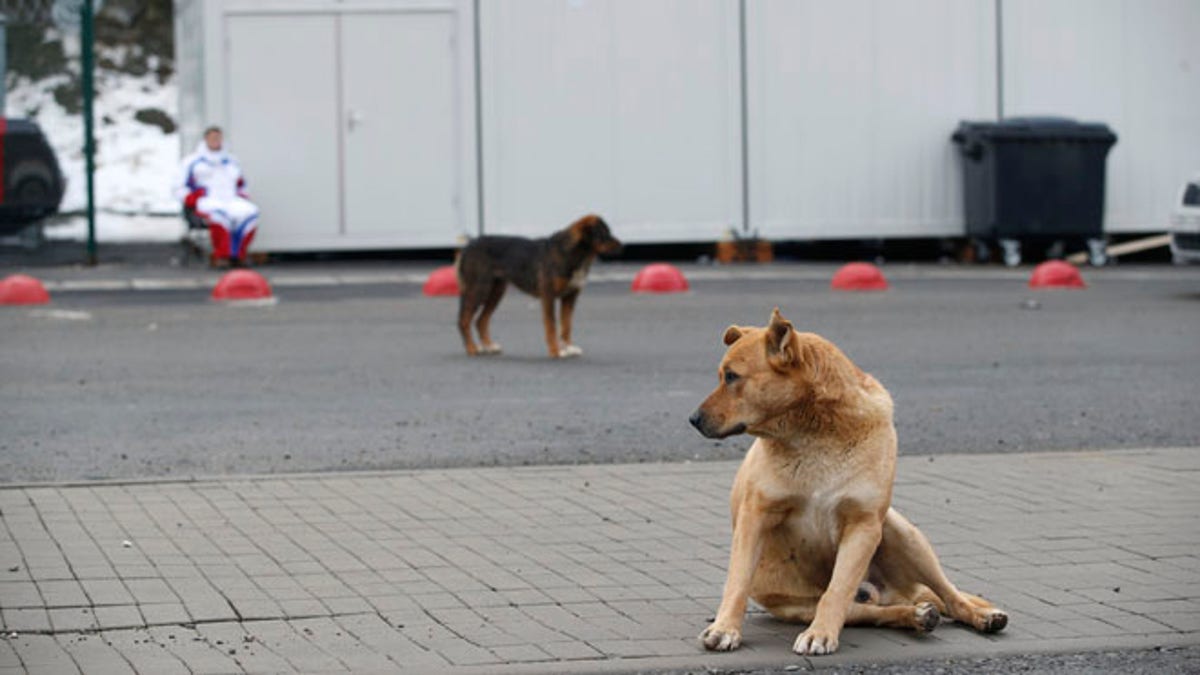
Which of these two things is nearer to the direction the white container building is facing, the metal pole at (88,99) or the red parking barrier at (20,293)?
the red parking barrier

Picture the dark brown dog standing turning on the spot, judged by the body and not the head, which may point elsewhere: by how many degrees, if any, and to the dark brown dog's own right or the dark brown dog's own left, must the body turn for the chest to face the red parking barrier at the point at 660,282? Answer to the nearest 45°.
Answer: approximately 90° to the dark brown dog's own left

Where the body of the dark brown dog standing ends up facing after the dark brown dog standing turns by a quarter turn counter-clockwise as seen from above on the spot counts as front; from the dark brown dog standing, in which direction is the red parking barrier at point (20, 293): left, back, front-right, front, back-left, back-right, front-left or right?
front-left

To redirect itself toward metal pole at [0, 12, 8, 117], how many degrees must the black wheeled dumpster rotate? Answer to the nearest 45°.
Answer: approximately 90° to its right

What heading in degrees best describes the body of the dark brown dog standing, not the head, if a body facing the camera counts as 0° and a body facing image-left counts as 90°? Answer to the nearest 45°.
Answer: approximately 270°

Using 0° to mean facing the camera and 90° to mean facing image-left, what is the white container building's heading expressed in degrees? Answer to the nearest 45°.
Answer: approximately 0°

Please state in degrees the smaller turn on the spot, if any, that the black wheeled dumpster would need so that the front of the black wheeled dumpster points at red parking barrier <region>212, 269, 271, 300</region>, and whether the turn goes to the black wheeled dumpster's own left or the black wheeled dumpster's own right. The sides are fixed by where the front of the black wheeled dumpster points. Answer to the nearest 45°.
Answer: approximately 45° to the black wheeled dumpster's own right

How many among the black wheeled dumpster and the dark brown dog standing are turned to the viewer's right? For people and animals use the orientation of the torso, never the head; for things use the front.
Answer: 1

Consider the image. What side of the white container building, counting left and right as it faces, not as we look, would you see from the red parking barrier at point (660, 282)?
front

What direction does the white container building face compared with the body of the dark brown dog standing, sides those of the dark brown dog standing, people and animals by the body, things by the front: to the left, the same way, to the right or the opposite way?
to the right

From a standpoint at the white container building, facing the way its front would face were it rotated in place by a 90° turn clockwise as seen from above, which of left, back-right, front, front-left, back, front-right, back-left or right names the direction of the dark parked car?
front
